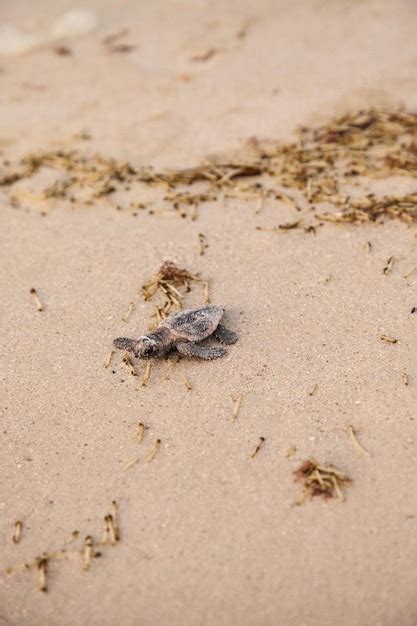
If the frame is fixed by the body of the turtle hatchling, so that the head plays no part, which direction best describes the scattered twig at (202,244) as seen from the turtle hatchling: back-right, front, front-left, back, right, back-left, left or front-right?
back-right

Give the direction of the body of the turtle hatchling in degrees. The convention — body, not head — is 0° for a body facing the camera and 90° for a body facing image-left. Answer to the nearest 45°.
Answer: approximately 45°

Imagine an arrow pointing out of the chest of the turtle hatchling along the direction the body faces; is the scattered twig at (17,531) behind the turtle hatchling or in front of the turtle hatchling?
in front

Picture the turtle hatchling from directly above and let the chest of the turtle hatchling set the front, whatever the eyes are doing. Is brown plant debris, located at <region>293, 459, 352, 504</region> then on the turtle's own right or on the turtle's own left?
on the turtle's own left

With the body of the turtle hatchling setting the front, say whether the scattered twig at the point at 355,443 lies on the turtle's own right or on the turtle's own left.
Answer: on the turtle's own left

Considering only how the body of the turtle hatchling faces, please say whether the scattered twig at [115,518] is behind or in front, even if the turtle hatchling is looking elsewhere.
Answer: in front

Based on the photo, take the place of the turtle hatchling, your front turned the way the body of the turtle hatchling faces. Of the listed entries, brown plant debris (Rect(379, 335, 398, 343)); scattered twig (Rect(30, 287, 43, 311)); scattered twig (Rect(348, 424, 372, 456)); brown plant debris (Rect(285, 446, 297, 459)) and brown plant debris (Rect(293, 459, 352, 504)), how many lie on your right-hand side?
1

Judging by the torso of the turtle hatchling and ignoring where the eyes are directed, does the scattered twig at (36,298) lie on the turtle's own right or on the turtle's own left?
on the turtle's own right
